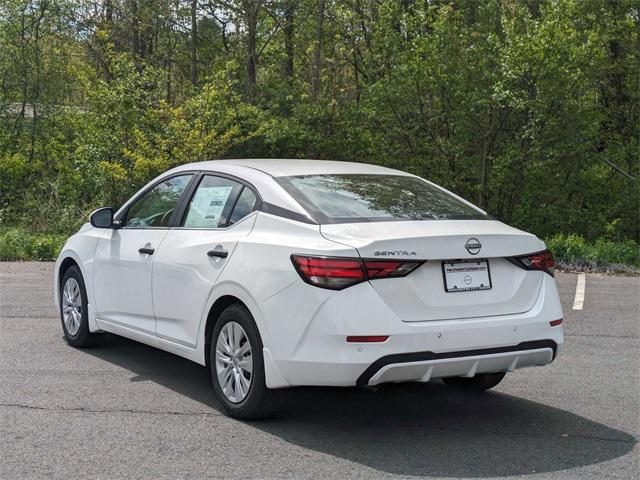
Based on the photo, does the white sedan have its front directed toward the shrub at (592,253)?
no

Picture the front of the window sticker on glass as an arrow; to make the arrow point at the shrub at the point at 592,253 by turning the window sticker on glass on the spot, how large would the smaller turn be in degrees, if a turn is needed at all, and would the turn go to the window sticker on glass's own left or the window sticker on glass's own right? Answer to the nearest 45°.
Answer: approximately 180°

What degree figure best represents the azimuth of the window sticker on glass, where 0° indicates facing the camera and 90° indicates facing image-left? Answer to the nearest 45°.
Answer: approximately 45°

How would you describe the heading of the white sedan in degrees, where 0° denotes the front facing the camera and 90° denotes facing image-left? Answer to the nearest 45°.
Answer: approximately 135°
